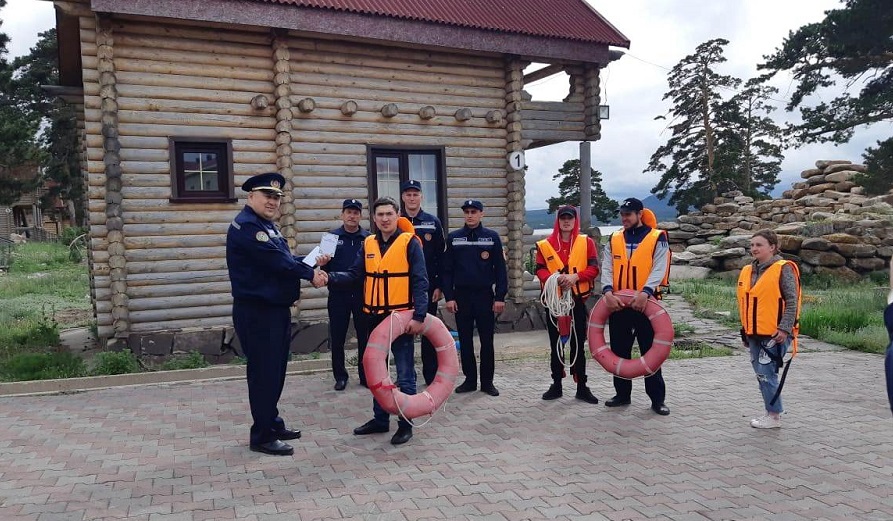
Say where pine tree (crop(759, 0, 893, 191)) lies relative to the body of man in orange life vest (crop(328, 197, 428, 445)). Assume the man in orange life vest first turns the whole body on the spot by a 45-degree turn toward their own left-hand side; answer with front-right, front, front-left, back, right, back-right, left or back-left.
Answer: back-left

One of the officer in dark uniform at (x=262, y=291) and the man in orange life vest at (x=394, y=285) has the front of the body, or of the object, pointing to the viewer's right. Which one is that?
the officer in dark uniform

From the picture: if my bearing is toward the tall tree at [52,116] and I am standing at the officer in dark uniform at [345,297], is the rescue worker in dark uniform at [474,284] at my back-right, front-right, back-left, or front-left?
back-right

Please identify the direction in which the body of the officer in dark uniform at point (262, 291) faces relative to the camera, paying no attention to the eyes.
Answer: to the viewer's right

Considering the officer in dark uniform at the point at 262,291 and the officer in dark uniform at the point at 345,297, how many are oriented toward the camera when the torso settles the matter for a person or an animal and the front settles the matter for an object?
1

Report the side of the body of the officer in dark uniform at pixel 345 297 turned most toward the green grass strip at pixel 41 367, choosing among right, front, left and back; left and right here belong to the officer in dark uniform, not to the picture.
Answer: right

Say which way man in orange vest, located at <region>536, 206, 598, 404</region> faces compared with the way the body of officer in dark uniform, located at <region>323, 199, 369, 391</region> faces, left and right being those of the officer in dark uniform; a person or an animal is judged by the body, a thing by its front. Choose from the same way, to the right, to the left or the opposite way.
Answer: the same way

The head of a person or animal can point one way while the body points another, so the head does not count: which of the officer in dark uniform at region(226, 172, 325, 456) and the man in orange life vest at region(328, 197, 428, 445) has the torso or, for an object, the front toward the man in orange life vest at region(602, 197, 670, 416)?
the officer in dark uniform

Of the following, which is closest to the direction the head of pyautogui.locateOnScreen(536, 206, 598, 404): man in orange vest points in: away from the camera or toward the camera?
toward the camera

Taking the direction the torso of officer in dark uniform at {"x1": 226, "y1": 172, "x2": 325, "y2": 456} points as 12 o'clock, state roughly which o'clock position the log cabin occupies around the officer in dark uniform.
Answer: The log cabin is roughly at 9 o'clock from the officer in dark uniform.

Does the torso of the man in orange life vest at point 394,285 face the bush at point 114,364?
no

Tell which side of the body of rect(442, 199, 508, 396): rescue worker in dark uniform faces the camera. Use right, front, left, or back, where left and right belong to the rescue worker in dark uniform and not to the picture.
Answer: front

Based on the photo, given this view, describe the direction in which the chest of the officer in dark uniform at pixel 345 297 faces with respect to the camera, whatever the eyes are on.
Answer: toward the camera

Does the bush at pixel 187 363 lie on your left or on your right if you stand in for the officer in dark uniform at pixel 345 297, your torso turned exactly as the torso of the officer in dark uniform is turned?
on your right

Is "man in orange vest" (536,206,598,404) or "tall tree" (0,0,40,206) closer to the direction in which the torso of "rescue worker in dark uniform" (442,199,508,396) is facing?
the man in orange vest

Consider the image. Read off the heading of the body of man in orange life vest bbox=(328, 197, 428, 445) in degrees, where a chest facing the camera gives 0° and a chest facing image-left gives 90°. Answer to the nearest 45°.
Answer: approximately 45°

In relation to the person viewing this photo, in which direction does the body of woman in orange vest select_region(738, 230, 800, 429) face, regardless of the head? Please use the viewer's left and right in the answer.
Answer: facing the viewer and to the left of the viewer

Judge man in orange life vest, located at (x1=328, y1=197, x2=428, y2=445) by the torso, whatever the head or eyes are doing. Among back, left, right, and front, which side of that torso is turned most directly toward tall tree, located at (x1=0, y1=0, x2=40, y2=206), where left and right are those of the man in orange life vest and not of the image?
right

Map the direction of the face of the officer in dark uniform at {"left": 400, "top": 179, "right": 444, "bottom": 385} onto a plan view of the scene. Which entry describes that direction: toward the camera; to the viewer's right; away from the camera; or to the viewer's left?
toward the camera

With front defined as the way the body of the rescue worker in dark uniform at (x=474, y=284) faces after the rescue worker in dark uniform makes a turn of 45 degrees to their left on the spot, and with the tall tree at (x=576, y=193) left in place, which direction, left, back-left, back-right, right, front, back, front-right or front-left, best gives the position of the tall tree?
back-left
